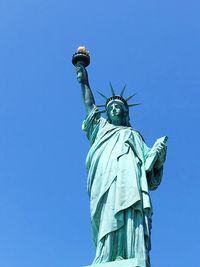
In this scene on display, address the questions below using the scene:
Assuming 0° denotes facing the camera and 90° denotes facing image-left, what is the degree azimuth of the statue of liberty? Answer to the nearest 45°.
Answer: approximately 0°

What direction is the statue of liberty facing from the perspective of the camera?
toward the camera
